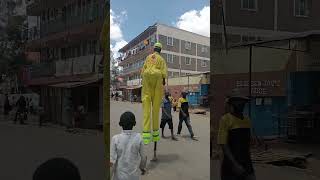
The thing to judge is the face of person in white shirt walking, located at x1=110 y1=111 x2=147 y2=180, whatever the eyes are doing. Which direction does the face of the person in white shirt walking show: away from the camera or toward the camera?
away from the camera

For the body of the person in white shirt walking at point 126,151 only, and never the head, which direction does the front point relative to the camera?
away from the camera

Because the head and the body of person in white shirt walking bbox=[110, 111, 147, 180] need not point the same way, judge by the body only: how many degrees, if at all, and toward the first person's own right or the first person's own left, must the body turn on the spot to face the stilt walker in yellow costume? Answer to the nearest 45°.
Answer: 0° — they already face them
